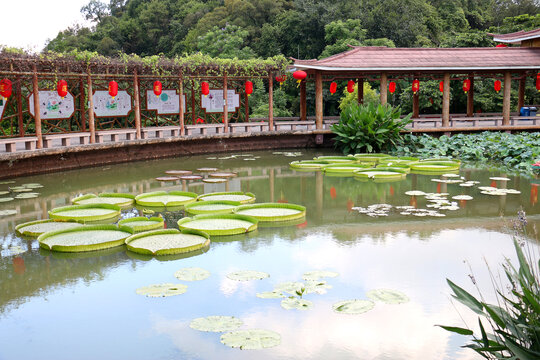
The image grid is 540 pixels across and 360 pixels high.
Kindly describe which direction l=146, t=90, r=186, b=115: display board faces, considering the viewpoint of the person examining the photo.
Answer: facing the viewer

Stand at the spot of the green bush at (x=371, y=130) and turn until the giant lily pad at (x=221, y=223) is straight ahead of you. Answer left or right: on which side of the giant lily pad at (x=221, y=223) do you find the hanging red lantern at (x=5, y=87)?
right

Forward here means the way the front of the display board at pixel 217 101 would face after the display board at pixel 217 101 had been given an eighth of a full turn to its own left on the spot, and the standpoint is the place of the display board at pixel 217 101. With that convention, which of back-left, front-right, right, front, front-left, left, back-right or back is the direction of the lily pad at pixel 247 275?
front-right

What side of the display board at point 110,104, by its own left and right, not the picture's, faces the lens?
front

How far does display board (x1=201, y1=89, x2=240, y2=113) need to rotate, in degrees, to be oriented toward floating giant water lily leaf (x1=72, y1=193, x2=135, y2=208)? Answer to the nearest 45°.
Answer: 0° — it already faces it

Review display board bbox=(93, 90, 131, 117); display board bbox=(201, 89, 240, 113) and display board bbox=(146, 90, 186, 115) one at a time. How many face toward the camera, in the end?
3

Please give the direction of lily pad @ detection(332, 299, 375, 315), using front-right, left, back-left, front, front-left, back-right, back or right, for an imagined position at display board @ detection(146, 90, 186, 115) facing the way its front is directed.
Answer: front

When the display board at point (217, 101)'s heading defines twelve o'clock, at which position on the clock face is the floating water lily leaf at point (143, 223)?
The floating water lily leaf is roughly at 12 o'clock from the display board.

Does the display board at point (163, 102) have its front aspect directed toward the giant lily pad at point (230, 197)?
yes

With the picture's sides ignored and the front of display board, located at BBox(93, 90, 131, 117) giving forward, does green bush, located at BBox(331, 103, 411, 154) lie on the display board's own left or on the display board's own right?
on the display board's own left

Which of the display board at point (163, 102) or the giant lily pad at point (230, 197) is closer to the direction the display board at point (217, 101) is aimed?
the giant lily pad

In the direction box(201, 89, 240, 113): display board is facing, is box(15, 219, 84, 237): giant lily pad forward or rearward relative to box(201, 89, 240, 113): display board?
forward

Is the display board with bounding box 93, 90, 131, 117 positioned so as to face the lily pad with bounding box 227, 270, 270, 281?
yes

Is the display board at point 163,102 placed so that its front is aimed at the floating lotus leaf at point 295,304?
yes

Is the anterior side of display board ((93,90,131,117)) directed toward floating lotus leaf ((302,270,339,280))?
yes

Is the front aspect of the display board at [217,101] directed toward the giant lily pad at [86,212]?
yes

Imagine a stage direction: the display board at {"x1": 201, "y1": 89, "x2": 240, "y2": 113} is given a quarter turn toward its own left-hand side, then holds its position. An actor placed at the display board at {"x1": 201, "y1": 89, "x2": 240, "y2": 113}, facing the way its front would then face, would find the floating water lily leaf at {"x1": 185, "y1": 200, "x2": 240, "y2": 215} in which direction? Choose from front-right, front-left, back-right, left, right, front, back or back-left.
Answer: right

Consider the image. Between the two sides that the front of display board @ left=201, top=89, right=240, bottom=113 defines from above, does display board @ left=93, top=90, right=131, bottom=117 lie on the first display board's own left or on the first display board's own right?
on the first display board's own right
